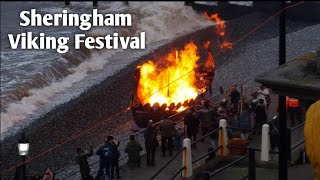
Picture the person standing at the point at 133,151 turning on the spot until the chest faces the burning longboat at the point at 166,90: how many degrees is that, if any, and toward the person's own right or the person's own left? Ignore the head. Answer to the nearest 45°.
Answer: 0° — they already face it

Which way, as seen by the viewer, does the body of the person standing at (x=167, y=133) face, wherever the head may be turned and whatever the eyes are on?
away from the camera

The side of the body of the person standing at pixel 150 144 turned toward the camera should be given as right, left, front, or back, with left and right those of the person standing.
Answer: back

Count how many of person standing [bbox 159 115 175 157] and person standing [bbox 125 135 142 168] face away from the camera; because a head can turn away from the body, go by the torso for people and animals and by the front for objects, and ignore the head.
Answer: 2

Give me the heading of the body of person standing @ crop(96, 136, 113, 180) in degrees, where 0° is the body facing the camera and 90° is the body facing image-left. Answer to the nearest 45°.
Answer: approximately 225°

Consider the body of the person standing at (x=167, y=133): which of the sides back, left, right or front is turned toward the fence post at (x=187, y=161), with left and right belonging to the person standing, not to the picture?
back

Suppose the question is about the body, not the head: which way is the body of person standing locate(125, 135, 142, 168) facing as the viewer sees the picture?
away from the camera

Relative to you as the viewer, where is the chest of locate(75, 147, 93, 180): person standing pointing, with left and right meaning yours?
facing away from the viewer and to the right of the viewer

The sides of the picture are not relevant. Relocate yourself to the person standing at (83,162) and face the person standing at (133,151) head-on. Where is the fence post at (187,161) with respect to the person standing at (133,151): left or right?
right

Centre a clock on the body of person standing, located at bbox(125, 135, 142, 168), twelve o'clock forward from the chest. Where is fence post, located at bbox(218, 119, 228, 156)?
The fence post is roughly at 4 o'clock from the person standing.
